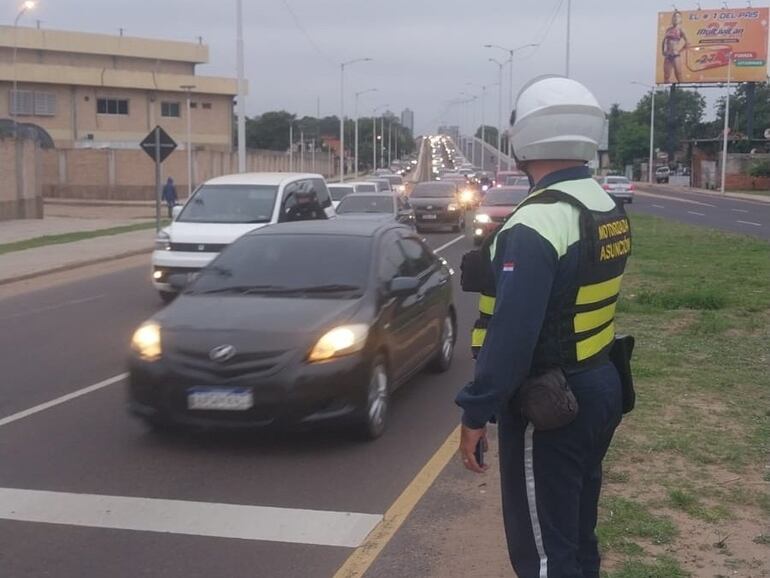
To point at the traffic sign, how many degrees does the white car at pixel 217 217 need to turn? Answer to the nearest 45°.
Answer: approximately 135° to its right

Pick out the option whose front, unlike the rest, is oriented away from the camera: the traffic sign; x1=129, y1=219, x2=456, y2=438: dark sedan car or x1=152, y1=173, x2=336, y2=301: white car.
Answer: the traffic sign

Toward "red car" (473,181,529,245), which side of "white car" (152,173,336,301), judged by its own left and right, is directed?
back

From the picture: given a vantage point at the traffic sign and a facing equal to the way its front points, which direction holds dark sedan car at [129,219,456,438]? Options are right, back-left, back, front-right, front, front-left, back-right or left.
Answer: back

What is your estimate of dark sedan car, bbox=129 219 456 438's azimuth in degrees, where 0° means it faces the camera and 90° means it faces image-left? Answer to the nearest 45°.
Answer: approximately 45°

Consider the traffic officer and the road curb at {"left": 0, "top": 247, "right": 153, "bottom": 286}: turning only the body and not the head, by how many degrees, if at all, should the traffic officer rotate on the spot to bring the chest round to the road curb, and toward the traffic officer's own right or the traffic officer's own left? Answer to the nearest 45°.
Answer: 0° — they already face it

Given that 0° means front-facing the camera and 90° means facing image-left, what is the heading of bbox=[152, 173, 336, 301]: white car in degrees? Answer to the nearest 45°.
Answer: approximately 45°

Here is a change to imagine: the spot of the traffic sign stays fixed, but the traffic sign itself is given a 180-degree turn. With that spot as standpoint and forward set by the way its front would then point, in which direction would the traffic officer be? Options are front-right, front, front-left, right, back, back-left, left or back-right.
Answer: front

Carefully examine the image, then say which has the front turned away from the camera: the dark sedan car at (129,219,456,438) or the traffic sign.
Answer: the traffic sign

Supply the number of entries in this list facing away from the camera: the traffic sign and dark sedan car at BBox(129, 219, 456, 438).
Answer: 1

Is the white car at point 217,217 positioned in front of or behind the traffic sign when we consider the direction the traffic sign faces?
behind

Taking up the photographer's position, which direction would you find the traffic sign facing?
facing away from the viewer
